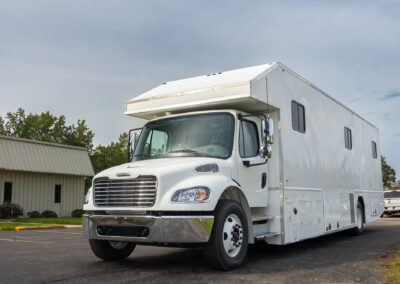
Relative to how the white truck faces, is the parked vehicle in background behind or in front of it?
behind

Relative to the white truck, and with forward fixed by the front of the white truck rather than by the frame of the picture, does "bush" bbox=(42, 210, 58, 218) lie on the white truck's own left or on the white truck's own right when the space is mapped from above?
on the white truck's own right

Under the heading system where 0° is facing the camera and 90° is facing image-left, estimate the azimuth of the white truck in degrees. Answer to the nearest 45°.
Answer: approximately 45°

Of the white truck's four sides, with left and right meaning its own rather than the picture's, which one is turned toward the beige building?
right

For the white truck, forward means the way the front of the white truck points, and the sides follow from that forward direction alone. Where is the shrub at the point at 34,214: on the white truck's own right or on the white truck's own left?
on the white truck's own right

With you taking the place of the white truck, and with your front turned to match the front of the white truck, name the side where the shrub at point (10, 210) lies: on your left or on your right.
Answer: on your right
